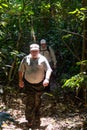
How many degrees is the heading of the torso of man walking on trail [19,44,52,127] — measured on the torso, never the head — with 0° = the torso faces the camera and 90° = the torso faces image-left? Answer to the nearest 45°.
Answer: approximately 0°
